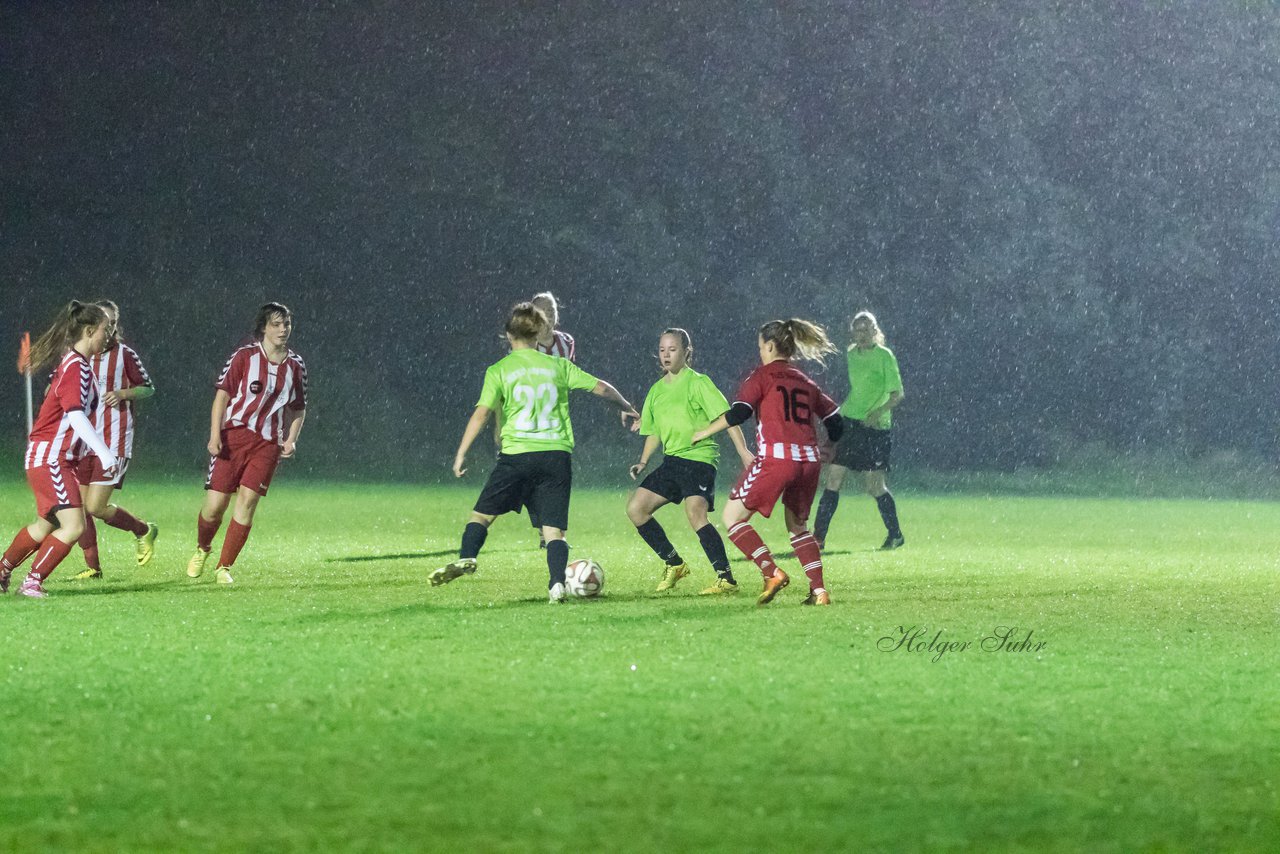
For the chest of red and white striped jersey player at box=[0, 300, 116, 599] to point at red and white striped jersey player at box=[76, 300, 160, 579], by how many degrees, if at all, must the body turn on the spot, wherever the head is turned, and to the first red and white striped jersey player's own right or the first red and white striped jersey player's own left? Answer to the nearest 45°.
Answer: approximately 90° to the first red and white striped jersey player's own left

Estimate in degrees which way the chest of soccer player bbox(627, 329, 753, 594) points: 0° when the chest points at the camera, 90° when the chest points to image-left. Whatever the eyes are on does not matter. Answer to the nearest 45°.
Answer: approximately 45°

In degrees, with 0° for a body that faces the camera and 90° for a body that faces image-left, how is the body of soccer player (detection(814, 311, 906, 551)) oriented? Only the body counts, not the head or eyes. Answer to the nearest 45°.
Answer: approximately 45°

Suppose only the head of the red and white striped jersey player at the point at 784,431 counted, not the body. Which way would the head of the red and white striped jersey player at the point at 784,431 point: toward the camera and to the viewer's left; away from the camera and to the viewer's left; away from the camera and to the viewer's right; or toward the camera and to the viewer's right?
away from the camera and to the viewer's left

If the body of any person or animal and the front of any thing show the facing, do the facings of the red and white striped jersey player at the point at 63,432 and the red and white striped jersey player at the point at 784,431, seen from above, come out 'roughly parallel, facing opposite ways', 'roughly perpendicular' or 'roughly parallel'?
roughly perpendicular

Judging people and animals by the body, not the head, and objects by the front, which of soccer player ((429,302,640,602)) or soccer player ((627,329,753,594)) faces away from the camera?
soccer player ((429,302,640,602))

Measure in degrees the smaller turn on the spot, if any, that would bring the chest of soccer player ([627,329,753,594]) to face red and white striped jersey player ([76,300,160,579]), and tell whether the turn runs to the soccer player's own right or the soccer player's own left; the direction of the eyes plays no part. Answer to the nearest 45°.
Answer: approximately 45° to the soccer player's own right

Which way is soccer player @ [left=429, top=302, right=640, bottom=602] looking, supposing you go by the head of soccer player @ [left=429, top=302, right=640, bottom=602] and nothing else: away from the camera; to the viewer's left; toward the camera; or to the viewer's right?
away from the camera

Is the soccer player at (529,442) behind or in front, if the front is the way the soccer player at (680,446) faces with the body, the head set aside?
in front

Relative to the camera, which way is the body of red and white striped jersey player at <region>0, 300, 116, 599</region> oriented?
to the viewer's right

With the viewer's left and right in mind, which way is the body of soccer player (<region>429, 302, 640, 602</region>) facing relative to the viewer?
facing away from the viewer

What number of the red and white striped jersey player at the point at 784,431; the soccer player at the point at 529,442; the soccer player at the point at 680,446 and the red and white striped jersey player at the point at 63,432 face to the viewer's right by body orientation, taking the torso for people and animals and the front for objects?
1

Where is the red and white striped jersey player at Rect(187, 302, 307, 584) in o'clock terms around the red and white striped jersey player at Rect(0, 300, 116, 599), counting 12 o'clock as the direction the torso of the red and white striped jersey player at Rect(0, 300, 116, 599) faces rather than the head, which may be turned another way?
the red and white striped jersey player at Rect(187, 302, 307, 584) is roughly at 11 o'clock from the red and white striped jersey player at Rect(0, 300, 116, 599).

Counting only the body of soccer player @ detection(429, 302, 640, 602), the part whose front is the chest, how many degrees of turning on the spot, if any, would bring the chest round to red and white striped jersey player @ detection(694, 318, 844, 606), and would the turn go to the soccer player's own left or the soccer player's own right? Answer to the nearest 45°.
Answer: approximately 90° to the soccer player's own right

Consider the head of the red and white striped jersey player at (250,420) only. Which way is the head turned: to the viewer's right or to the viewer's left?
to the viewer's right

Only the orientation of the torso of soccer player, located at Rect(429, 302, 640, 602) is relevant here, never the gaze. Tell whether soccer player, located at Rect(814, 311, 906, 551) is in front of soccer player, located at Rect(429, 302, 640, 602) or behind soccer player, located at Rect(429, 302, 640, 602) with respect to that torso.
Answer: in front
